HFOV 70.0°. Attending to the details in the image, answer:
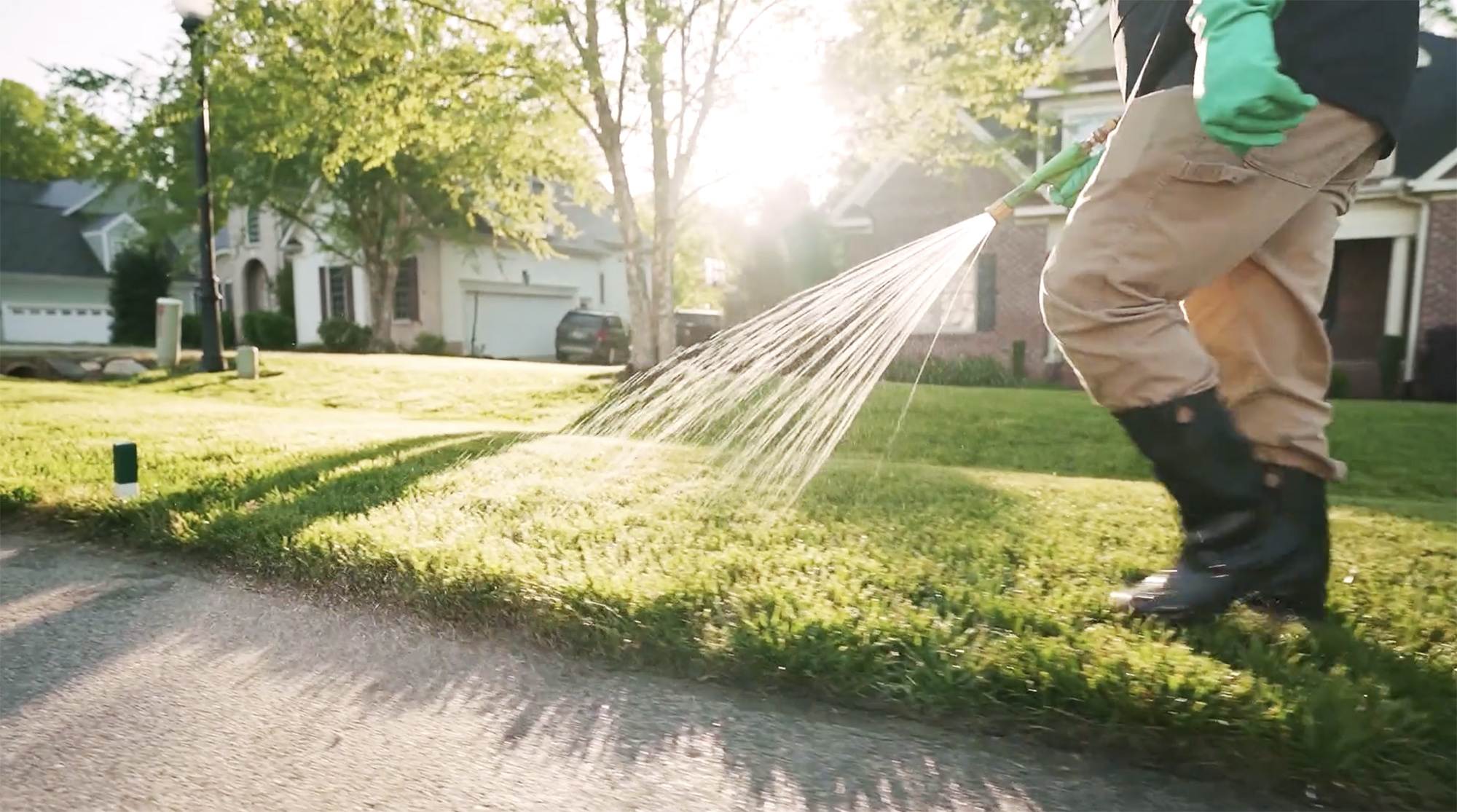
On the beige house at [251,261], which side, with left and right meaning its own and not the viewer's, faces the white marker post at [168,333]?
front

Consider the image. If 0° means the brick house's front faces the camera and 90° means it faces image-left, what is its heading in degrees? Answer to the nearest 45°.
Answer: approximately 0°

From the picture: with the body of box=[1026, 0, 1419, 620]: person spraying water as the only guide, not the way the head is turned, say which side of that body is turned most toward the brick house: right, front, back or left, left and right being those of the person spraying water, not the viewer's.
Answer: right

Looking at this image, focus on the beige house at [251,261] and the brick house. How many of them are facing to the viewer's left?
0

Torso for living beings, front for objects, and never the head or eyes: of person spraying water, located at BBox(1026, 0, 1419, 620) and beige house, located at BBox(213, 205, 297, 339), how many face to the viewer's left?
1

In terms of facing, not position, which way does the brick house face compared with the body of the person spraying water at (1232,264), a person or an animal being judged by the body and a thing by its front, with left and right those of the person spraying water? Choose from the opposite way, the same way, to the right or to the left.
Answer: to the left

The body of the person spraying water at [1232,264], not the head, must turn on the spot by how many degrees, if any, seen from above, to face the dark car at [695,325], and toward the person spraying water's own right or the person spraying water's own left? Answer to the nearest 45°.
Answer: approximately 45° to the person spraying water's own right

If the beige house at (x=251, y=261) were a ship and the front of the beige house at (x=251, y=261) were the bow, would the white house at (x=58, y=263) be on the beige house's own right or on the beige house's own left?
on the beige house's own right

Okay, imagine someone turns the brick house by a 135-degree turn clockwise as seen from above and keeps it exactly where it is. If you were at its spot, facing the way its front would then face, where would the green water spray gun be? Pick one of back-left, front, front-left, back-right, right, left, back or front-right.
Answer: back-left

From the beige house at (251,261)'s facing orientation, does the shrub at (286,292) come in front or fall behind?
in front

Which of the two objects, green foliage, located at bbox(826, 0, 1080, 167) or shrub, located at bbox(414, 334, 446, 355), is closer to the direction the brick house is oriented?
the green foliage

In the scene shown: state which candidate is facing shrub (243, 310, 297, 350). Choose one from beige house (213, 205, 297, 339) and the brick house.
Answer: the beige house

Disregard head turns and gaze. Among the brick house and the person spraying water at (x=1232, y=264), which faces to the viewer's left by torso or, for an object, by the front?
the person spraying water

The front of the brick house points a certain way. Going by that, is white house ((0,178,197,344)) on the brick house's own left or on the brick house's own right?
on the brick house's own right

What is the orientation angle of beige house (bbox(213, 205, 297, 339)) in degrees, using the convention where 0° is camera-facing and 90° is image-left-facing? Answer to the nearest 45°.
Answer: approximately 0°

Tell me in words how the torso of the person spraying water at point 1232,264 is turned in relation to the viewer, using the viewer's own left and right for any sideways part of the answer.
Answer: facing to the left of the viewer

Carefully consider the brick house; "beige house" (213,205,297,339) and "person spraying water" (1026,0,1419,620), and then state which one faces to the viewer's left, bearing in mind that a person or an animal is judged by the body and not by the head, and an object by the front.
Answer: the person spraying water
